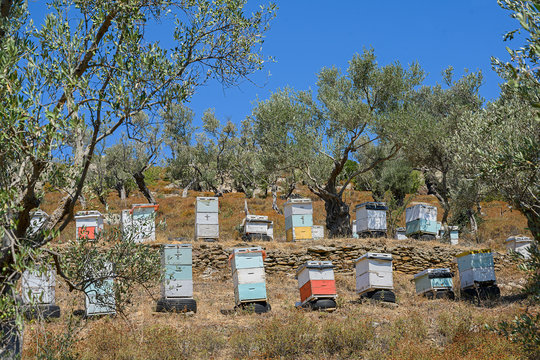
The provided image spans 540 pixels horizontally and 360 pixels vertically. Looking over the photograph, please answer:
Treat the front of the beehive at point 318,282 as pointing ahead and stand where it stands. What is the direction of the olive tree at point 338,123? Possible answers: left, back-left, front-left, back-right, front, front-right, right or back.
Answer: back

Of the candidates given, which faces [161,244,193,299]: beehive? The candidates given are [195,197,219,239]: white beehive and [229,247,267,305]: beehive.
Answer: the white beehive

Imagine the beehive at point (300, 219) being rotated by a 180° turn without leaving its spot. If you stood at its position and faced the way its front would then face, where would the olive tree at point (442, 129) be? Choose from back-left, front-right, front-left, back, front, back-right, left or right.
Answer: front-right

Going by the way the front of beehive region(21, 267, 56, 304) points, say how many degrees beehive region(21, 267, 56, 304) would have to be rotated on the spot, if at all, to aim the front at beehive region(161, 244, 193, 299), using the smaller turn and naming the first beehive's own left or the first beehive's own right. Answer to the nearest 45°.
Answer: approximately 135° to the first beehive's own left

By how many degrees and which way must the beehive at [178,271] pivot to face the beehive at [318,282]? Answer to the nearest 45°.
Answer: approximately 90° to its left

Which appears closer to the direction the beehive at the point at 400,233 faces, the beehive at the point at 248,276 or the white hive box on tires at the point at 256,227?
the beehive

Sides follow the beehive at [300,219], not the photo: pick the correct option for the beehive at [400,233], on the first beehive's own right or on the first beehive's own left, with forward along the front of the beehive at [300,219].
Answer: on the first beehive's own left

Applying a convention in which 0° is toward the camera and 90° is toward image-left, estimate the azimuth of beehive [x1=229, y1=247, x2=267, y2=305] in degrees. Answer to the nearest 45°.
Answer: approximately 0°

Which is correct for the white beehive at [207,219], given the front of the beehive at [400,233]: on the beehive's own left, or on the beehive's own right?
on the beehive's own right

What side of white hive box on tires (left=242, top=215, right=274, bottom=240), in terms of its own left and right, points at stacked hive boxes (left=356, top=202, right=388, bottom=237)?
left

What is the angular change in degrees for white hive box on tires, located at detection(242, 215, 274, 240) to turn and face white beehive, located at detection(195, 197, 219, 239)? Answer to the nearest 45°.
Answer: approximately 45° to its right

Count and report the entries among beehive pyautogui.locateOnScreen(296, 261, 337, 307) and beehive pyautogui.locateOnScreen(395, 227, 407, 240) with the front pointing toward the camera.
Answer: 2
